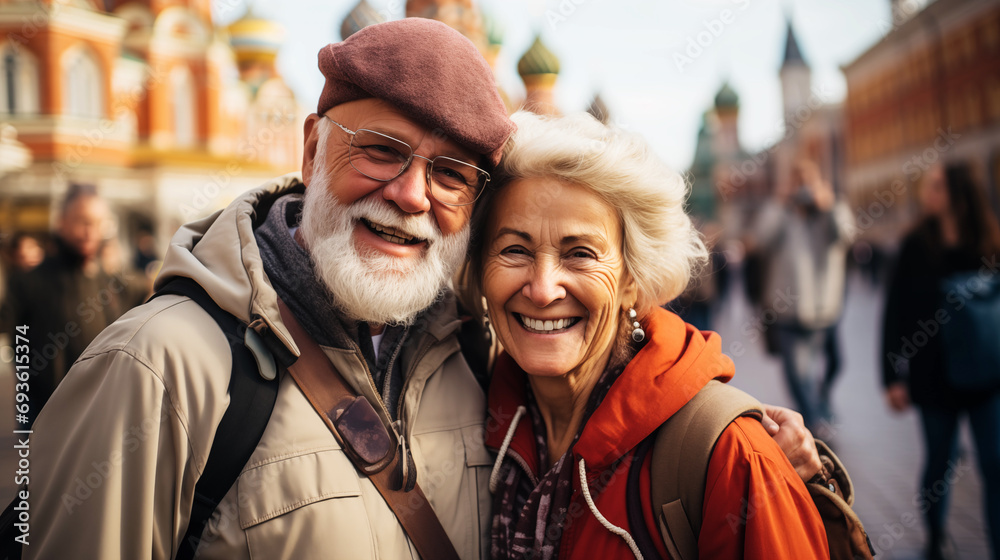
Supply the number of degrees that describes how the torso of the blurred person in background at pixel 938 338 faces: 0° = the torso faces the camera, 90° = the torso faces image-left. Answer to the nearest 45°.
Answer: approximately 45°

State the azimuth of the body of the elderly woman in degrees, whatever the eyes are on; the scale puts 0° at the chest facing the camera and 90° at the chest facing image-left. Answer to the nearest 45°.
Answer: approximately 45°

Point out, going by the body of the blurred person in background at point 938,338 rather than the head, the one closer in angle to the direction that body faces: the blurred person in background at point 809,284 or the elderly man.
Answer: the elderly man

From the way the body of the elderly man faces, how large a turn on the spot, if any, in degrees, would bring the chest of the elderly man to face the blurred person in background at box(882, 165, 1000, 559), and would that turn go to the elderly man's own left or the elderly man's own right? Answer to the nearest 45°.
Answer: approximately 90° to the elderly man's own left

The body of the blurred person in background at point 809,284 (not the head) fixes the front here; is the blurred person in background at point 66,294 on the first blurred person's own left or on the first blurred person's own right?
on the first blurred person's own right

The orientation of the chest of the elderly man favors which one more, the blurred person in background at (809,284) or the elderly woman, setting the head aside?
the elderly woman

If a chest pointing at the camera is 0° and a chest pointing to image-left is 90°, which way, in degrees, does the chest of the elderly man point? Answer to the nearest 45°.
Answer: approximately 315°

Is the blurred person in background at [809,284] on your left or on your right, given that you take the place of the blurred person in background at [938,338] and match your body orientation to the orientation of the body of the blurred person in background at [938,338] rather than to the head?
on your right

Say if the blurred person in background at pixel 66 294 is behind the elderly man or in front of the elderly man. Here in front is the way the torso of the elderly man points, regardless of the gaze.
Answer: behind

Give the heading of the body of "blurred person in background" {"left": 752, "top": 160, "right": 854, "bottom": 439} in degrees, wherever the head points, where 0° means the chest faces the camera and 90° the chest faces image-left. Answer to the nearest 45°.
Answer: approximately 0°
